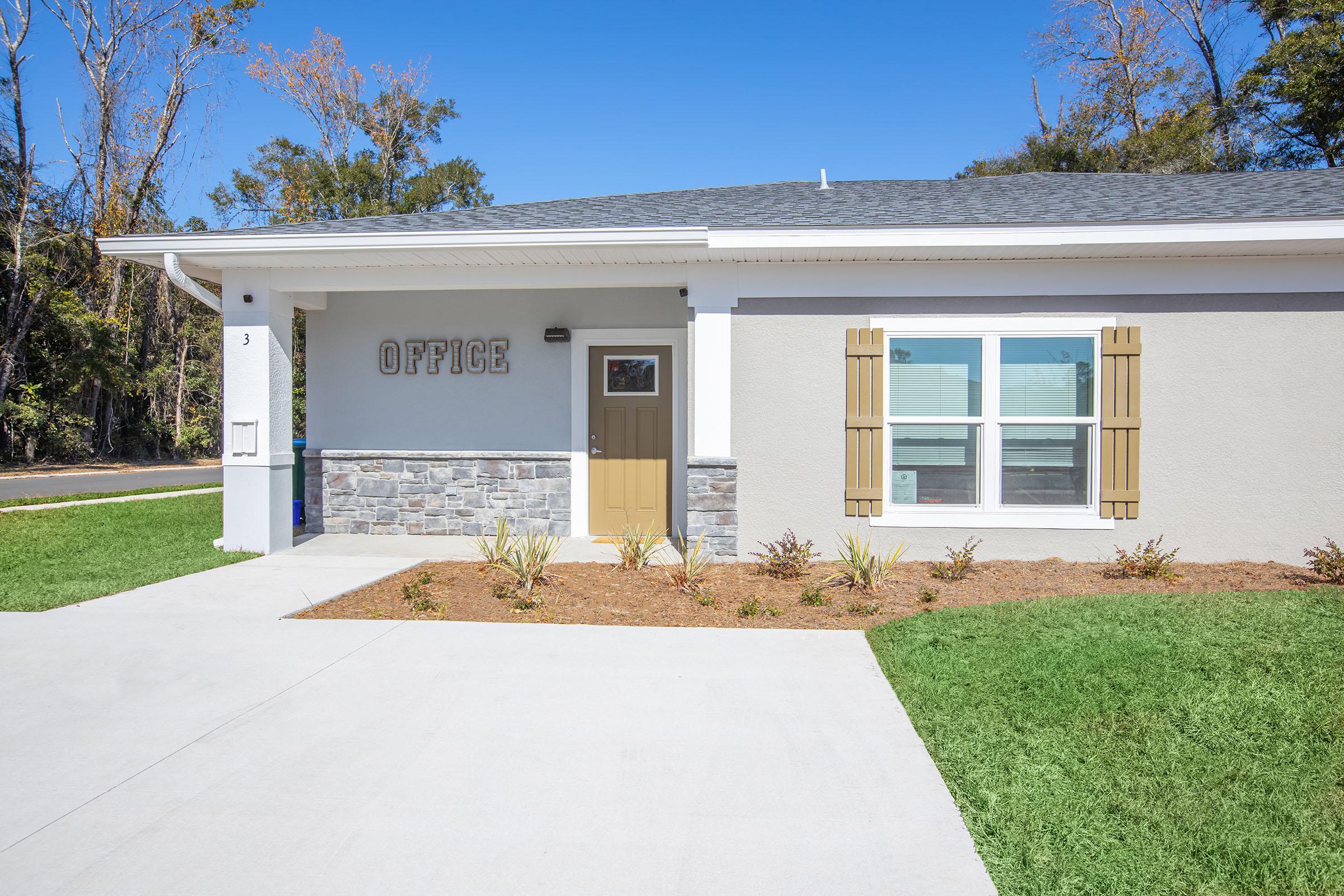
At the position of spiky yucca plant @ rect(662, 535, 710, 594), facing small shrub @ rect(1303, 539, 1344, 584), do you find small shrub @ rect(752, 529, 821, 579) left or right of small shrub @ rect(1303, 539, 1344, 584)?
left

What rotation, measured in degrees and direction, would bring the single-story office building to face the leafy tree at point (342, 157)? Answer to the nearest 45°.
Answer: approximately 135° to its right

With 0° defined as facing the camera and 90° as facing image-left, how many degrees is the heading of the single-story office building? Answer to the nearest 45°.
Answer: approximately 0°

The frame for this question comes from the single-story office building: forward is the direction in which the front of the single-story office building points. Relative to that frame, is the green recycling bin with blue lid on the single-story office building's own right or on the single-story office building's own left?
on the single-story office building's own right

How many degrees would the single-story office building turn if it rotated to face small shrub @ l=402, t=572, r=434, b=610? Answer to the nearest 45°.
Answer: approximately 90° to its right

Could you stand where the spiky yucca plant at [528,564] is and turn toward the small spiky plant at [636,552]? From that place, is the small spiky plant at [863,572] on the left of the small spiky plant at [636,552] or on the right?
right

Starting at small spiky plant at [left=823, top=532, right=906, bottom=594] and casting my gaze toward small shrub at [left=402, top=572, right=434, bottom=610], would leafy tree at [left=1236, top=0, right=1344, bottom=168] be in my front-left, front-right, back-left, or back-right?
back-right

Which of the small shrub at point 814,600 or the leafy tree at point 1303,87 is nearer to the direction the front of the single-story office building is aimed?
the small shrub

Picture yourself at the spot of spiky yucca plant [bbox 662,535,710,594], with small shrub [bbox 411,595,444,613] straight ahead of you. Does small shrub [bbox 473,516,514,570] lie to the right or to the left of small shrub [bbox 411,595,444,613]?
right
